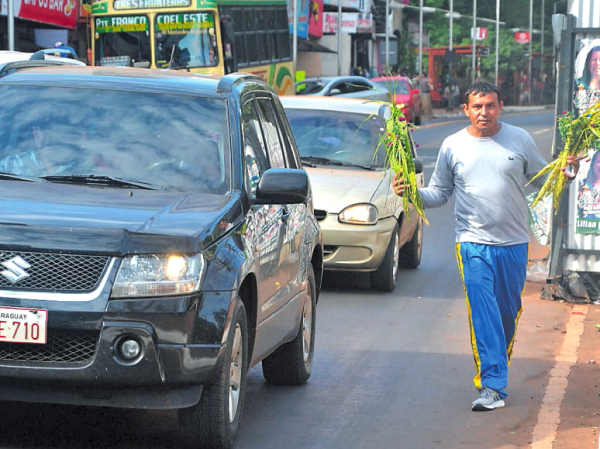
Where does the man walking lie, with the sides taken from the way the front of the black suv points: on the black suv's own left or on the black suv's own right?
on the black suv's own left

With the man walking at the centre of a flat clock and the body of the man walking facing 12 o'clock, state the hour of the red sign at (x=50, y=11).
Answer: The red sign is roughly at 5 o'clock from the man walking.

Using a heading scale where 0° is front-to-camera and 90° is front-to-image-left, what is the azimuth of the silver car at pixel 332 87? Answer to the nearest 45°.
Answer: approximately 45°

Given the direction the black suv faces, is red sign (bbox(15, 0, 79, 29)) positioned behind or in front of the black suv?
behind

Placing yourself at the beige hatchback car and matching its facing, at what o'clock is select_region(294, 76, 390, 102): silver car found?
The silver car is roughly at 6 o'clock from the beige hatchback car.

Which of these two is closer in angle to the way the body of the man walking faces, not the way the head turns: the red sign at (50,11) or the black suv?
the black suv

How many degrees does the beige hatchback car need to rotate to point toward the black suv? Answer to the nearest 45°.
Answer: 0° — it already faces it

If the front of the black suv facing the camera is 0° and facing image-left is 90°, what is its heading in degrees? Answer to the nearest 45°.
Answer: approximately 0°

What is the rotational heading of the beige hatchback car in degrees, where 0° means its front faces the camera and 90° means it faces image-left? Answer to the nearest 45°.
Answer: approximately 0°
